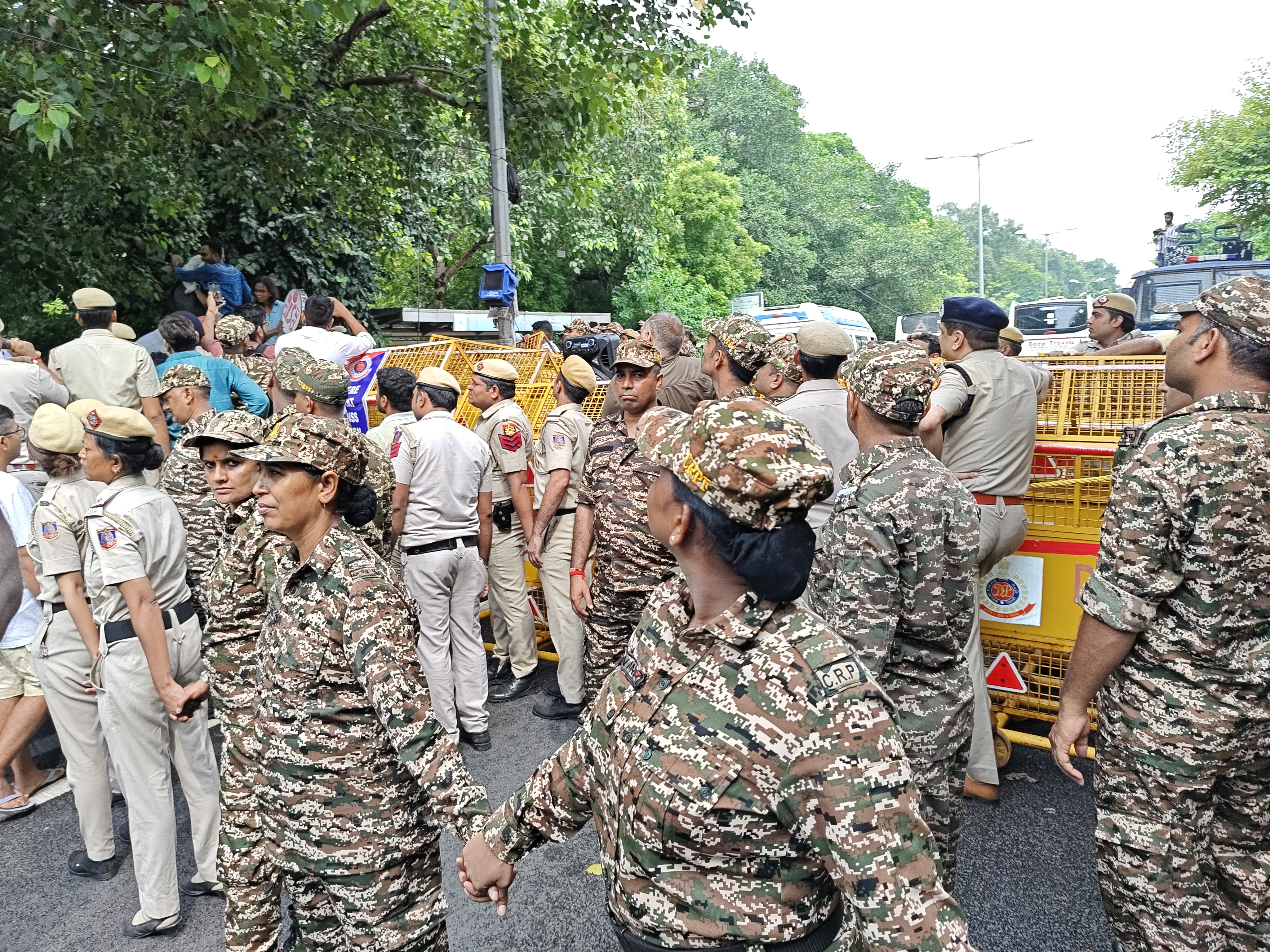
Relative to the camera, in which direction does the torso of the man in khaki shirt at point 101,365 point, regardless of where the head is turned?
away from the camera

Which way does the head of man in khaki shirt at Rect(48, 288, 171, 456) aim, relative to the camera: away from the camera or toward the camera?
away from the camera

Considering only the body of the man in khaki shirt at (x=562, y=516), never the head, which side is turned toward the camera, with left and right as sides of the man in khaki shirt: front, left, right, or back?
left

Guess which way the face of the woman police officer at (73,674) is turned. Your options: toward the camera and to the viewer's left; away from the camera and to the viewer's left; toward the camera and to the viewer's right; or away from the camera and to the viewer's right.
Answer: away from the camera and to the viewer's left

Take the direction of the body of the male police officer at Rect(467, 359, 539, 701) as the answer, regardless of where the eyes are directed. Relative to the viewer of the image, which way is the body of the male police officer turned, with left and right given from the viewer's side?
facing to the left of the viewer

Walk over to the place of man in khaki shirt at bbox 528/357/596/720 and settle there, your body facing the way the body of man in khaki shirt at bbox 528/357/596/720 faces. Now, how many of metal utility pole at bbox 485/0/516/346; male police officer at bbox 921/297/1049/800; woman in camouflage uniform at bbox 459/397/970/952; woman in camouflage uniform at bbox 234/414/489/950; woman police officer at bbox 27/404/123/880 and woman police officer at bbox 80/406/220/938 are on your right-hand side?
1

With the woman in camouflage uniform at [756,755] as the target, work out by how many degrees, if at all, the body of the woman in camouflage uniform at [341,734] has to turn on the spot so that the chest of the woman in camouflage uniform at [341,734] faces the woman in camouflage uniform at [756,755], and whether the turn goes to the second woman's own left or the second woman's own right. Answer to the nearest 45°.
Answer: approximately 90° to the second woman's own left

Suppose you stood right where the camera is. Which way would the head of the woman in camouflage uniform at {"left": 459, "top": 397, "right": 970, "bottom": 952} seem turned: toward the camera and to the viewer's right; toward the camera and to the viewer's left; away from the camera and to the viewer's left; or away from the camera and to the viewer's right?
away from the camera and to the viewer's left

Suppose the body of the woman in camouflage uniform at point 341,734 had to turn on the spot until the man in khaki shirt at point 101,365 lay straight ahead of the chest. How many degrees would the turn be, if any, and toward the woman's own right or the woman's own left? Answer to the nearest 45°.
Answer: approximately 135° to the woman's own right

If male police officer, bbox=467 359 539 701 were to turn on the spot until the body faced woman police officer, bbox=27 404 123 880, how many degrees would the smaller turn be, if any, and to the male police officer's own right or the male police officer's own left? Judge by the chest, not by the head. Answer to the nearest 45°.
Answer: approximately 45° to the male police officer's own left
